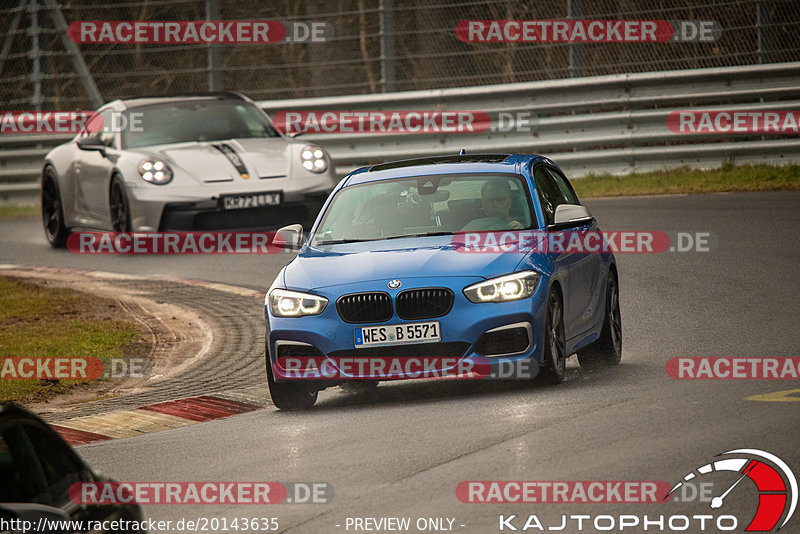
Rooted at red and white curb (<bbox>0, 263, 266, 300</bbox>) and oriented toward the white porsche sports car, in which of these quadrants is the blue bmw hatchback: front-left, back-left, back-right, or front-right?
back-right

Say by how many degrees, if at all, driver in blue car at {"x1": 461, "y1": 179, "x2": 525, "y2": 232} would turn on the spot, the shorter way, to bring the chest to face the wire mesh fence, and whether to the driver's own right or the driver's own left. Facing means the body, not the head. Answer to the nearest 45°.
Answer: approximately 180°

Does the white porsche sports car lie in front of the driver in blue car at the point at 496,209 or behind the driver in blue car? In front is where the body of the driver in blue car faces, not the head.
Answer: behind

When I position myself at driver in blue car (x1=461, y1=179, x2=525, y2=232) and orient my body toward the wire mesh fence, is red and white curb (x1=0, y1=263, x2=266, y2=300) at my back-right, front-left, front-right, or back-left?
front-left

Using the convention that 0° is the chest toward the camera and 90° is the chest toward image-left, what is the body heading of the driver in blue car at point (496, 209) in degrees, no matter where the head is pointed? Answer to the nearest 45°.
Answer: approximately 0°

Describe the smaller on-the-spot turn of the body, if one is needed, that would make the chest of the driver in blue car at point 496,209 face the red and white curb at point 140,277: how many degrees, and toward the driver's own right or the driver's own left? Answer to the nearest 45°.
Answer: approximately 135° to the driver's own right

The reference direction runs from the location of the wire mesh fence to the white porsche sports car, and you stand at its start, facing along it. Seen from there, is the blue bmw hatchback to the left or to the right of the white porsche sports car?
left

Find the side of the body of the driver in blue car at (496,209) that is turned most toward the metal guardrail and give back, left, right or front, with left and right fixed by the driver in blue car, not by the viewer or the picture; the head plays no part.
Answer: back

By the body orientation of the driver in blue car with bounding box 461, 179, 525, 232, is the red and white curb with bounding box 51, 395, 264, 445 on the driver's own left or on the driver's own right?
on the driver's own right
